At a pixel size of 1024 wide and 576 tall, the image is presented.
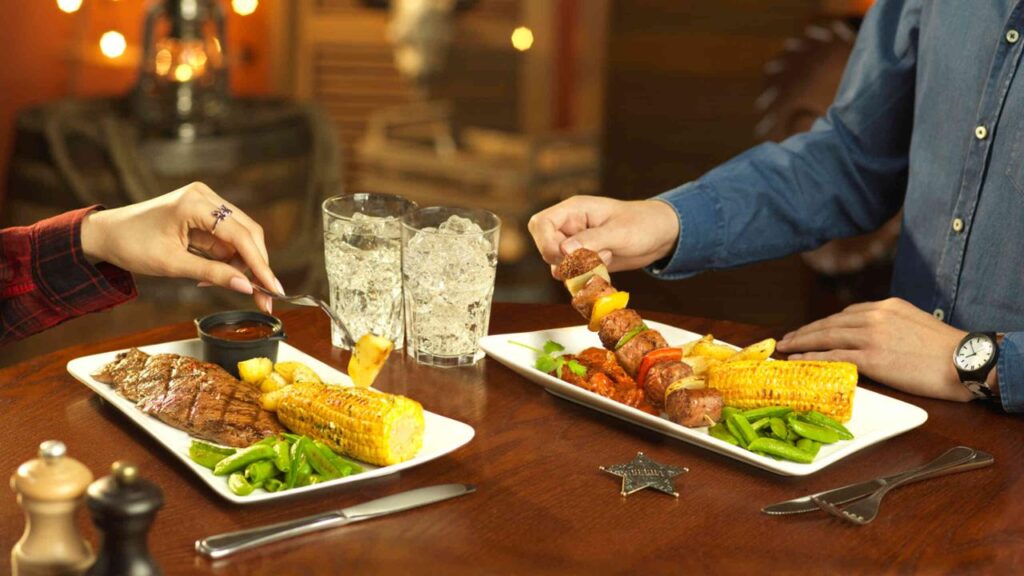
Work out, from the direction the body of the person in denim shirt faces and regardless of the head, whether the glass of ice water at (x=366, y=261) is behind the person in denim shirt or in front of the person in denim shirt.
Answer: in front

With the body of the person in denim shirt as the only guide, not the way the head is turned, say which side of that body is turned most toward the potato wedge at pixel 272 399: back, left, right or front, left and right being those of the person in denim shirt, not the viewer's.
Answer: front

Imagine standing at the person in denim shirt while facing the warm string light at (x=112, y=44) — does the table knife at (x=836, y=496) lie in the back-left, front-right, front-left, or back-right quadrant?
back-left

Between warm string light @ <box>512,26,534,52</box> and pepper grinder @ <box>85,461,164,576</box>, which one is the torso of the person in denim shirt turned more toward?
the pepper grinder

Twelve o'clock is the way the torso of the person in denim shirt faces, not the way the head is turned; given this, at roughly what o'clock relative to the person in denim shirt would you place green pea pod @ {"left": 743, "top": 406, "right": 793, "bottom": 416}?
The green pea pod is roughly at 11 o'clock from the person in denim shirt.

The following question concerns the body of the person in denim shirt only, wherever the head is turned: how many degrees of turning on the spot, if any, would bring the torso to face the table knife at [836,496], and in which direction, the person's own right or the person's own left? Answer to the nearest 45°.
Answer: approximately 45° to the person's own left

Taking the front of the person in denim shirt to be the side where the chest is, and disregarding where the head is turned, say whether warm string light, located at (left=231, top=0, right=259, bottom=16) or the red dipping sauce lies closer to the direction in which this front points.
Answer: the red dipping sauce

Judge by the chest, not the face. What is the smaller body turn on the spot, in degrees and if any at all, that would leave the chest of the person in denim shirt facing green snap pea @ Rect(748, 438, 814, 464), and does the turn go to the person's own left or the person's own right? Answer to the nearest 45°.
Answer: approximately 45° to the person's own left

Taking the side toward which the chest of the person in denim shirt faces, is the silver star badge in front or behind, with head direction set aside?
in front

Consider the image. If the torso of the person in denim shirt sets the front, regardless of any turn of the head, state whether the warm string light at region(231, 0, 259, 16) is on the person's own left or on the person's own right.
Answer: on the person's own right
